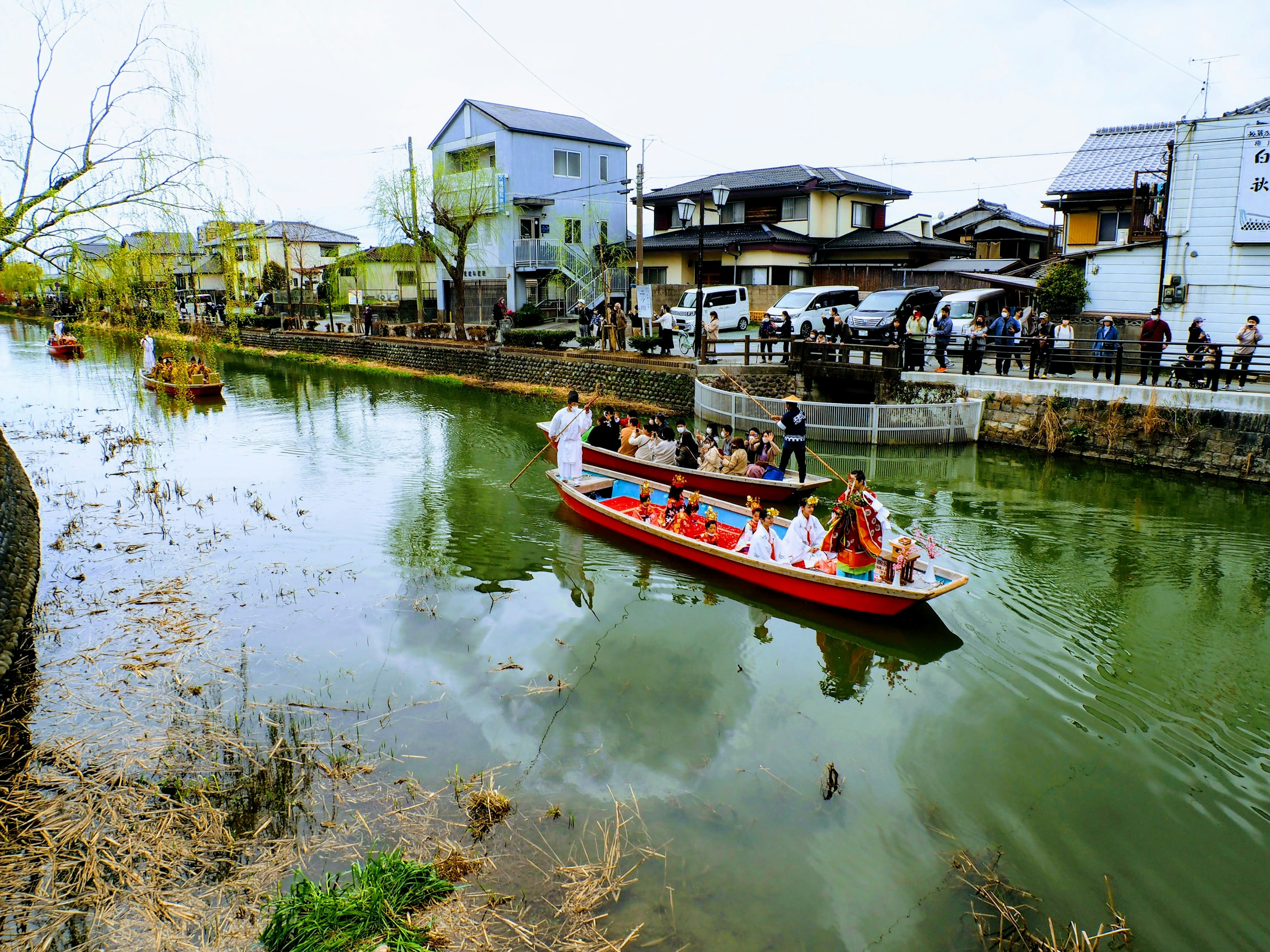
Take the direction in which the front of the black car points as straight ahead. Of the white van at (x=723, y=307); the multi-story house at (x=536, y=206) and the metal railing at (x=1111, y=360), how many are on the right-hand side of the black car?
2

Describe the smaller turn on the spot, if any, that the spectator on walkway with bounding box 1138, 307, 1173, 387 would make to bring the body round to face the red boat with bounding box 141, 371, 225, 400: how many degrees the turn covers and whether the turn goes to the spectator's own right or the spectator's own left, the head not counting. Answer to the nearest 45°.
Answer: approximately 90° to the spectator's own right

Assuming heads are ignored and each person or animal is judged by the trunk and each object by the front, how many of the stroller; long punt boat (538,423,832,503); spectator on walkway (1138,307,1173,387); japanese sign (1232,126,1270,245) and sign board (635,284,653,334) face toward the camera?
3

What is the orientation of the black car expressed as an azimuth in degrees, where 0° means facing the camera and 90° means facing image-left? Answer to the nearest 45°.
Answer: approximately 45°

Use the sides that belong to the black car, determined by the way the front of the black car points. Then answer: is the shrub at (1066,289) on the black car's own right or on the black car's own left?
on the black car's own left

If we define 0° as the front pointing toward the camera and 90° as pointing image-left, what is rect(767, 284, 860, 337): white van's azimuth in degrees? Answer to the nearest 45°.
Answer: approximately 45°

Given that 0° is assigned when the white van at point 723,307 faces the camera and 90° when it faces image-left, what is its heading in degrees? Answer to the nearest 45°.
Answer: approximately 45°

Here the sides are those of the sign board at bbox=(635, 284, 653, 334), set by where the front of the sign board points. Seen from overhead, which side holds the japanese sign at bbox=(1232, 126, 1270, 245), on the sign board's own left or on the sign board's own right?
on the sign board's own left

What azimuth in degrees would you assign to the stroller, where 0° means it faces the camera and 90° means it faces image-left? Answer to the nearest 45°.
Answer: approximately 90°
